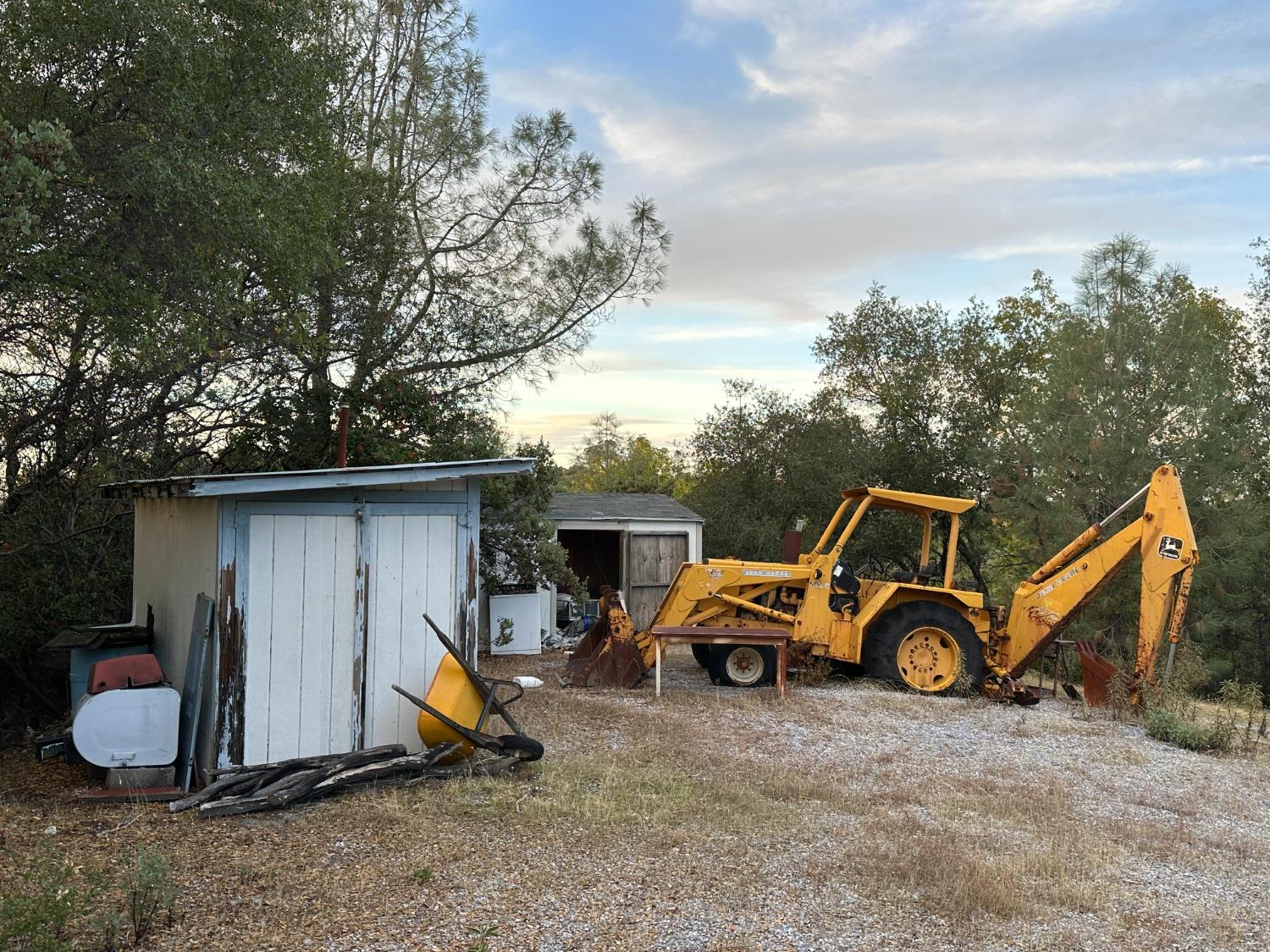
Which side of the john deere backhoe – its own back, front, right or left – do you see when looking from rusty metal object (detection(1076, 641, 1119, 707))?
back

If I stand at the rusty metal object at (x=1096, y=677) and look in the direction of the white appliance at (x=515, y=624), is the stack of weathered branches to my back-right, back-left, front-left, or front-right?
front-left

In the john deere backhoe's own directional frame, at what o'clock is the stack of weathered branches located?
The stack of weathered branches is roughly at 10 o'clock from the john deere backhoe.

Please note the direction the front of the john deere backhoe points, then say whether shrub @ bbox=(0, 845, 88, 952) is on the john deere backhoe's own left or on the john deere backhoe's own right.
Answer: on the john deere backhoe's own left

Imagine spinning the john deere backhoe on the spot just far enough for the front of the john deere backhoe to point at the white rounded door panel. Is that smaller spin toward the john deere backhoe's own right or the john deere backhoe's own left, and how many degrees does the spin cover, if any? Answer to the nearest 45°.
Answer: approximately 45° to the john deere backhoe's own left

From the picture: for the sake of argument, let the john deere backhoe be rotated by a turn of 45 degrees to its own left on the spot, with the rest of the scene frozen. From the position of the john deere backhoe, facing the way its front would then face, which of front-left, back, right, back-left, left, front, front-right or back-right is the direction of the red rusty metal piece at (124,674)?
front

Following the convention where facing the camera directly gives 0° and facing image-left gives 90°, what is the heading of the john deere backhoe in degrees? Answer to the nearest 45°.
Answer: approximately 90°

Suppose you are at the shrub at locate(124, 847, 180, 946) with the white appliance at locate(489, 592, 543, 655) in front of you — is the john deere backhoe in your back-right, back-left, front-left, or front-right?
front-right
